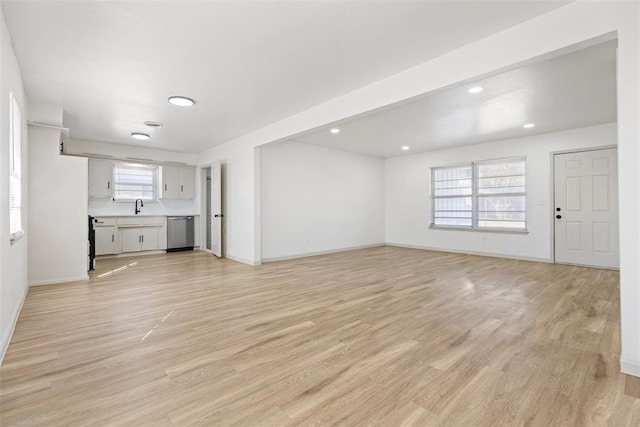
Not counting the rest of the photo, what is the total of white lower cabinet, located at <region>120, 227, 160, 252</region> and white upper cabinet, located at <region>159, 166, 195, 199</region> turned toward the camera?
2

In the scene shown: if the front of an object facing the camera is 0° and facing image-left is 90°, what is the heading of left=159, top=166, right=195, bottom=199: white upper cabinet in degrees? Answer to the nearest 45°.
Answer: approximately 0°

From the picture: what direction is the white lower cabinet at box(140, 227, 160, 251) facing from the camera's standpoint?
toward the camera

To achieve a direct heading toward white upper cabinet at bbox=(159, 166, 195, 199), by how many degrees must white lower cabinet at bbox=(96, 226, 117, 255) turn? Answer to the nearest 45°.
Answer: approximately 90° to its left

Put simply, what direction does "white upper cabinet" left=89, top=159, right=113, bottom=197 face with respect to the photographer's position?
facing the viewer

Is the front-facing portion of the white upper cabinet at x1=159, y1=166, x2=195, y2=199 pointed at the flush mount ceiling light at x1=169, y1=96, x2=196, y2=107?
yes

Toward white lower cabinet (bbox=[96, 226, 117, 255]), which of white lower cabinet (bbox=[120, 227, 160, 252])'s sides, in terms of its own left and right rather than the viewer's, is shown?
right

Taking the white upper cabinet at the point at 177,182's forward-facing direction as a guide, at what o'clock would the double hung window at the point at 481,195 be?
The double hung window is roughly at 10 o'clock from the white upper cabinet.

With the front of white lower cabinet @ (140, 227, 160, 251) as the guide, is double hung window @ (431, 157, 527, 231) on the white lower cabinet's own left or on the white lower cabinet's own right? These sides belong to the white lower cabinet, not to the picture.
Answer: on the white lower cabinet's own left
